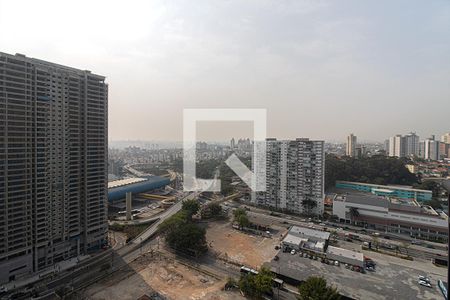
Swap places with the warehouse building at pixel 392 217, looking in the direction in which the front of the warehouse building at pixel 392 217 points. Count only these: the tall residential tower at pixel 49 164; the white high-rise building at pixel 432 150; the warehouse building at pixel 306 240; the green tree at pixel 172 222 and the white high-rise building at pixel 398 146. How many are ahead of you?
3

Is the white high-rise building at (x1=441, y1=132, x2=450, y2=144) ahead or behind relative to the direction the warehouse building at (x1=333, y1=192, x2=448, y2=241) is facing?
behind

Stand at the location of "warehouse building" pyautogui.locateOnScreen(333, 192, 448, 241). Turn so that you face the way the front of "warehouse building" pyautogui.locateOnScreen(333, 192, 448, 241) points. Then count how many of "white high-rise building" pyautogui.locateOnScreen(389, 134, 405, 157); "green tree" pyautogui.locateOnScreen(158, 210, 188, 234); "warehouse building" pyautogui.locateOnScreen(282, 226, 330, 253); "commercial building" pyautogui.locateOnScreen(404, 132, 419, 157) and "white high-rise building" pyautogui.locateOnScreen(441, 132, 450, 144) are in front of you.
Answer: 2

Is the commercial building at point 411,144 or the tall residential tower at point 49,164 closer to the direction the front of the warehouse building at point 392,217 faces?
the tall residential tower

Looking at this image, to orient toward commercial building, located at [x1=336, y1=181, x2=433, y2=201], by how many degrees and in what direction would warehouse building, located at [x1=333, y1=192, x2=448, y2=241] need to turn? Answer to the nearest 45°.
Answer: approximately 135° to its right

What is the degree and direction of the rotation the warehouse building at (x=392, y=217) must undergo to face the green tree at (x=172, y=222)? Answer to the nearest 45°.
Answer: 0° — it already faces it

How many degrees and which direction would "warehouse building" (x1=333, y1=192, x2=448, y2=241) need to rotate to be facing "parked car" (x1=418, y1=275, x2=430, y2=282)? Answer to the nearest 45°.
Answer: approximately 45° to its left

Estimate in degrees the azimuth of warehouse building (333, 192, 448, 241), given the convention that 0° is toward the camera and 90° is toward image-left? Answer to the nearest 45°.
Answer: approximately 45°

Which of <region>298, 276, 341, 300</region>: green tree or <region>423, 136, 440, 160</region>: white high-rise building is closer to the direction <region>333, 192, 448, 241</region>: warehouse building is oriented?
the green tree

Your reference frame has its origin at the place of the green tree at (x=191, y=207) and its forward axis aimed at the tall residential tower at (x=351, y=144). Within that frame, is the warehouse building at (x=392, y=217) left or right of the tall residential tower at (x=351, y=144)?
right

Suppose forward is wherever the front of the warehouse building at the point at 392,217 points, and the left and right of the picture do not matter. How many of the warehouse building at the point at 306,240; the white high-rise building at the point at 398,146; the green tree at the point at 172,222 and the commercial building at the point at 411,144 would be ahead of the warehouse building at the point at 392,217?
2

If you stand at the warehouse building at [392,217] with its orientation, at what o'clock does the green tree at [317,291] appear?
The green tree is roughly at 11 o'clock from the warehouse building.
